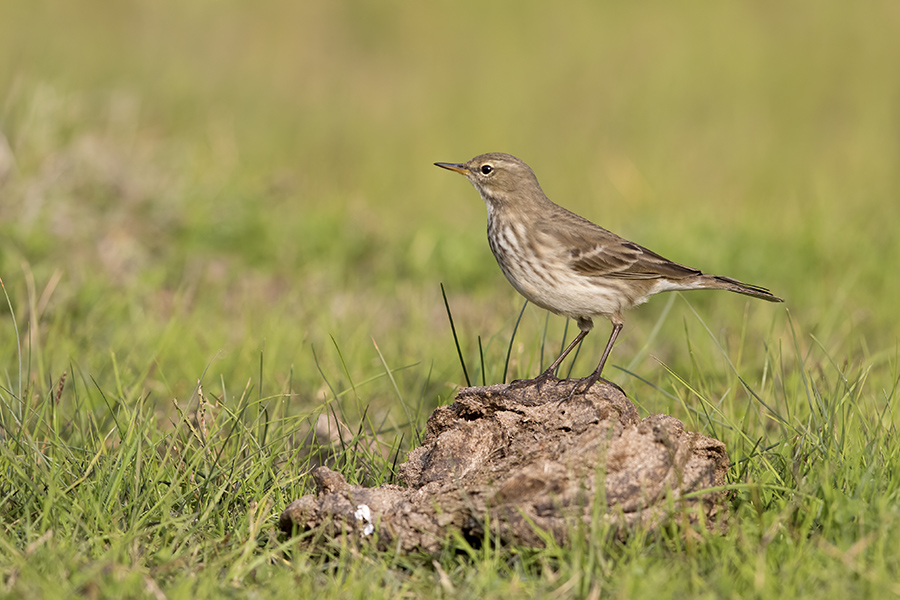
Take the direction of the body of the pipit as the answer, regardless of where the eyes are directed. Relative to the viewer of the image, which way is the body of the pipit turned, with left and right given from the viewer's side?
facing to the left of the viewer
